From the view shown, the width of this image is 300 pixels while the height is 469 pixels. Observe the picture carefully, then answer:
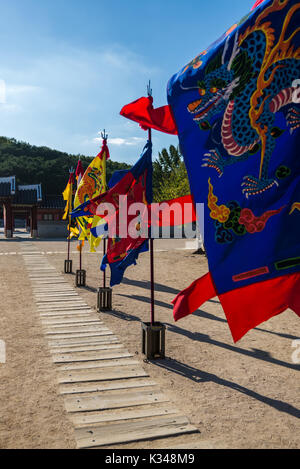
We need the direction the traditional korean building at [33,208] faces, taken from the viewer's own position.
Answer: facing the viewer

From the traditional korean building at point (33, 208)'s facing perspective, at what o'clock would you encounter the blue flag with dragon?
The blue flag with dragon is roughly at 12 o'clock from the traditional korean building.

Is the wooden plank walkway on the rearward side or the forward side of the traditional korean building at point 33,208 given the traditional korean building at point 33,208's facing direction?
on the forward side

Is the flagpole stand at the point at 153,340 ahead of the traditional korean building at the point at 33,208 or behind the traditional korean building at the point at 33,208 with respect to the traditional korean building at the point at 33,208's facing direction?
ahead

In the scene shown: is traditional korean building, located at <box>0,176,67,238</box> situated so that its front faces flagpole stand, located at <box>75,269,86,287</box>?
yes

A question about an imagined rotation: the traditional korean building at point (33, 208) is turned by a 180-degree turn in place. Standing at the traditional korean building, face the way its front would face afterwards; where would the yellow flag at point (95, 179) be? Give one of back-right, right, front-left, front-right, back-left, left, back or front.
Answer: back

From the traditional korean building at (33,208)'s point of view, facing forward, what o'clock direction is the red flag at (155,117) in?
The red flag is roughly at 12 o'clock from the traditional korean building.

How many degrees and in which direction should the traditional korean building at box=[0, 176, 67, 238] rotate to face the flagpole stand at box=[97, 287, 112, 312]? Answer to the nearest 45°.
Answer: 0° — it already faces it

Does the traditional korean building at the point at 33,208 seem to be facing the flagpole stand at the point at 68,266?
yes
